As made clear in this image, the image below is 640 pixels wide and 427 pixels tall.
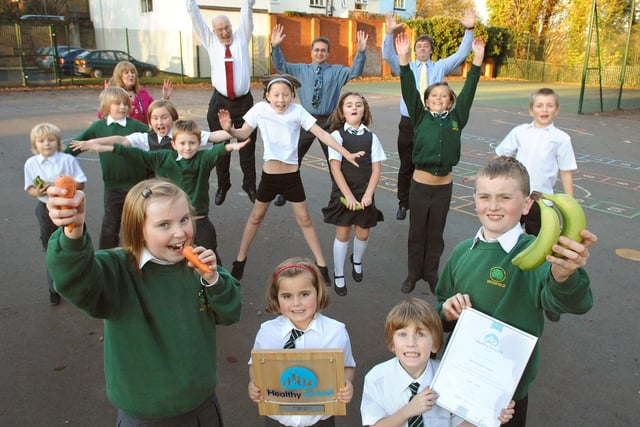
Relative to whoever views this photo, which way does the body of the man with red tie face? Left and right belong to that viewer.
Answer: facing the viewer

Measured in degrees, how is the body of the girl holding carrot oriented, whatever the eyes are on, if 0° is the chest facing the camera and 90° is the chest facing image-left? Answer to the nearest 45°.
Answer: approximately 315°

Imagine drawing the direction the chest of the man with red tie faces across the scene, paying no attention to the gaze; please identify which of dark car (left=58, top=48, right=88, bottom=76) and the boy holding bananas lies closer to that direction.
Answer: the boy holding bananas

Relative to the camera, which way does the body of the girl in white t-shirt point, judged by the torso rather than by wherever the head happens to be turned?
toward the camera

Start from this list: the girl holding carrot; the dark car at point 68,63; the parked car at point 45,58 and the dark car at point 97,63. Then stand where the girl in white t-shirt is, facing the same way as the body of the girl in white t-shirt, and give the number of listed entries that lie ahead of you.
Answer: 1

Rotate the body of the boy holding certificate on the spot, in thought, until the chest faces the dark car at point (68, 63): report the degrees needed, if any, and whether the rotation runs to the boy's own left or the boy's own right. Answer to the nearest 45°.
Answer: approximately 135° to the boy's own right

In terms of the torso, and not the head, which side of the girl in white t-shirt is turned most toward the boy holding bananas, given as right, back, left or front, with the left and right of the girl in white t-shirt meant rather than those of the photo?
front

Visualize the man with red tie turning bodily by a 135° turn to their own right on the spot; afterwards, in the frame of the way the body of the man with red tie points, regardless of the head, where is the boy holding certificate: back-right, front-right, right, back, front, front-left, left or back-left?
back-left

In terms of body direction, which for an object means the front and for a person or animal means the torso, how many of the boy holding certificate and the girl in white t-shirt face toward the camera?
2

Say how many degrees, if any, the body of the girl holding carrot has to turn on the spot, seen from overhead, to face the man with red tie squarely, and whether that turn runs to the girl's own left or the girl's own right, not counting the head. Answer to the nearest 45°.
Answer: approximately 135° to the girl's own left
